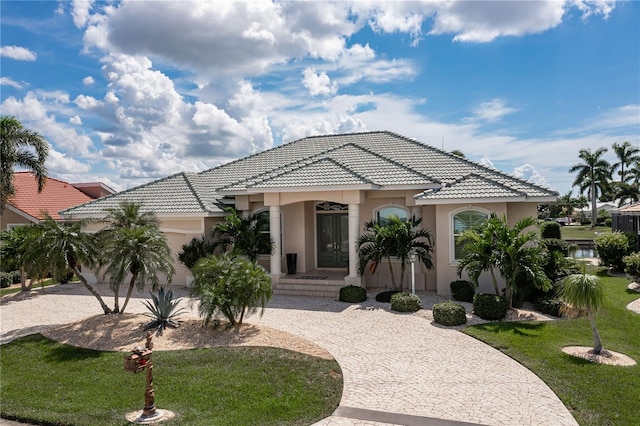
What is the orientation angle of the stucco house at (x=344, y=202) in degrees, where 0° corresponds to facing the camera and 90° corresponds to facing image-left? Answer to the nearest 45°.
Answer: approximately 0°

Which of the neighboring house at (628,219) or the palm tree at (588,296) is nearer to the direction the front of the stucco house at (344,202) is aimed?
the palm tree

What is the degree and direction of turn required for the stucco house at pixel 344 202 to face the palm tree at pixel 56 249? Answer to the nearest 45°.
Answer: approximately 45° to its right

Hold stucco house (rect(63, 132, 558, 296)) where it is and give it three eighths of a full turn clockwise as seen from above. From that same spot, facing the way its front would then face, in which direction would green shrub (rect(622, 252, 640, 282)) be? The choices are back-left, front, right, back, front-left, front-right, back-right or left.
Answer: back-right

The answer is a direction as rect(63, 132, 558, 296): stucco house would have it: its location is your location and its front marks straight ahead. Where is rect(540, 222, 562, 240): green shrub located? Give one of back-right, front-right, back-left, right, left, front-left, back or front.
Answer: back-left

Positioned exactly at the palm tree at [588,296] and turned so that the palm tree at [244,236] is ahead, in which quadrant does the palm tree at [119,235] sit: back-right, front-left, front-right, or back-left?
front-left

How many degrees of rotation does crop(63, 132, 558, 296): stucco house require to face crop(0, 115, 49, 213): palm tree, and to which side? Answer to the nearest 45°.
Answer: approximately 90° to its right

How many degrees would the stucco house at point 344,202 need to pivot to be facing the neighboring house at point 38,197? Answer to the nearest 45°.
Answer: approximately 135° to its right

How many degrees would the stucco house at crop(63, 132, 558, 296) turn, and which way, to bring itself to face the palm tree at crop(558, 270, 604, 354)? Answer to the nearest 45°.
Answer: approximately 45° to its left

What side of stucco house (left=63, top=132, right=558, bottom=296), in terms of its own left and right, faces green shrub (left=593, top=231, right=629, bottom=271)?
left
